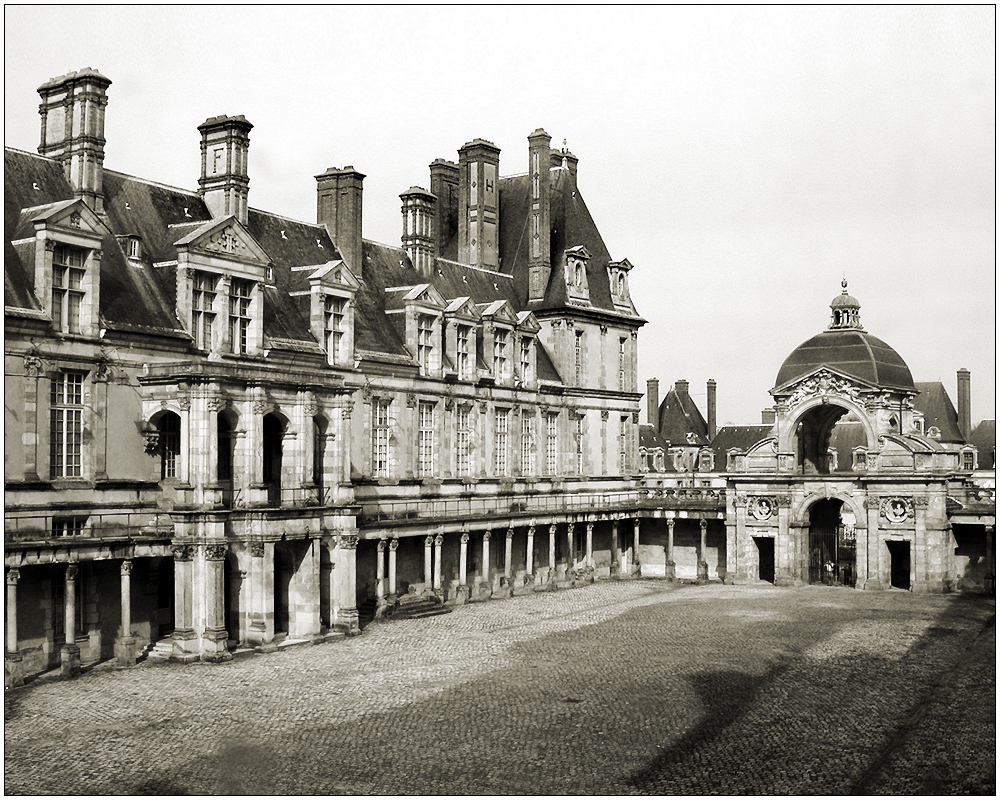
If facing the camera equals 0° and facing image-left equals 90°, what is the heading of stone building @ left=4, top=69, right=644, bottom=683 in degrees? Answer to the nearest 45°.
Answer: approximately 315°
